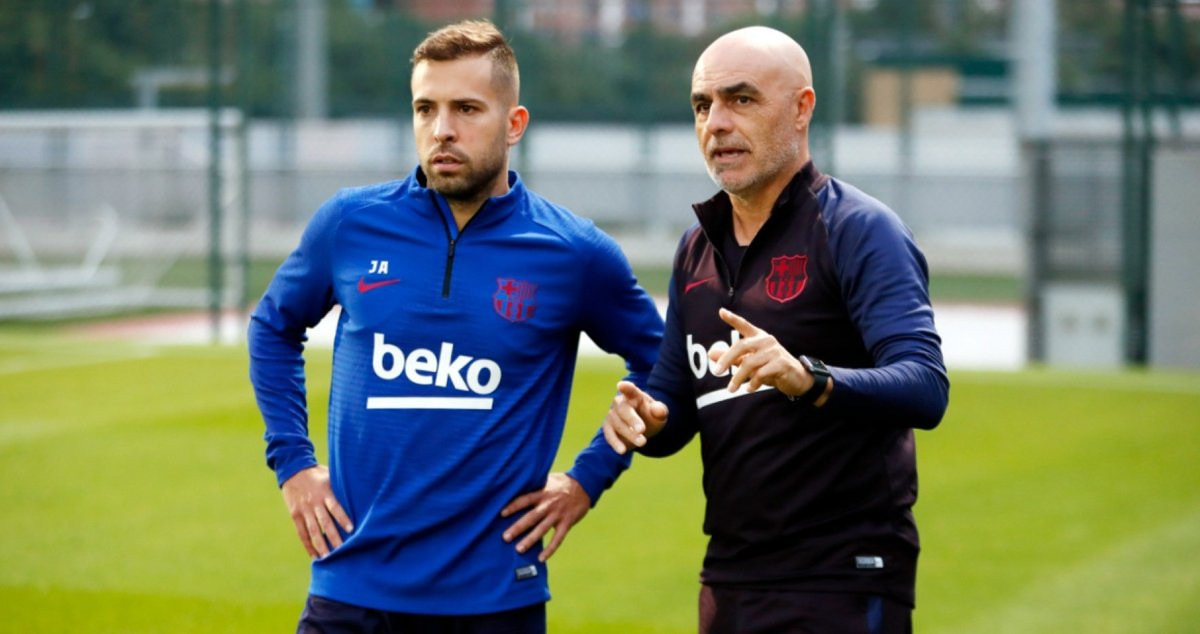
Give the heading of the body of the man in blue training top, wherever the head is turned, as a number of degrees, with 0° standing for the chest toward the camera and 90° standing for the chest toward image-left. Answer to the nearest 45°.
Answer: approximately 0°

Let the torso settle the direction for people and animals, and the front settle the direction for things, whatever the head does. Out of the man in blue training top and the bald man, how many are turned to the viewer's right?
0

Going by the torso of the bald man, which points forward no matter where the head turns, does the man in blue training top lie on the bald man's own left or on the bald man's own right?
on the bald man's own right

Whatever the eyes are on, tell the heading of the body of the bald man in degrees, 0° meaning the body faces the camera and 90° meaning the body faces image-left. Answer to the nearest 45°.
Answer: approximately 45°

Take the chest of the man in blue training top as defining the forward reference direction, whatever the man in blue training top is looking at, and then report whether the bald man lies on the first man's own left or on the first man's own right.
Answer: on the first man's own left
